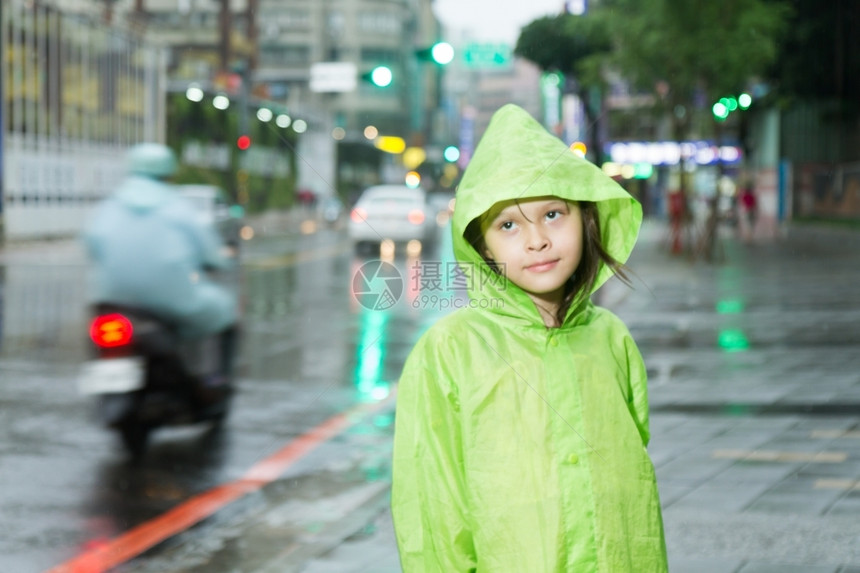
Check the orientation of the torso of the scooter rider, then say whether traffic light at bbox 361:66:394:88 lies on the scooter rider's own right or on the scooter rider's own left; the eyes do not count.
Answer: on the scooter rider's own right

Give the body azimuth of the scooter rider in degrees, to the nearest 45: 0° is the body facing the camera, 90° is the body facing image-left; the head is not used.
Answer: approximately 225°

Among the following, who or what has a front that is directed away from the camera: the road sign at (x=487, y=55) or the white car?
the white car

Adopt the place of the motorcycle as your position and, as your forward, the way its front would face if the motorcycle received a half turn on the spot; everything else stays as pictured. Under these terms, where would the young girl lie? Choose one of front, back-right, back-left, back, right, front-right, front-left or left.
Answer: front-left

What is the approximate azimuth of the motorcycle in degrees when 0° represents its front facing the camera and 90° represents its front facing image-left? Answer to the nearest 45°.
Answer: approximately 225°
